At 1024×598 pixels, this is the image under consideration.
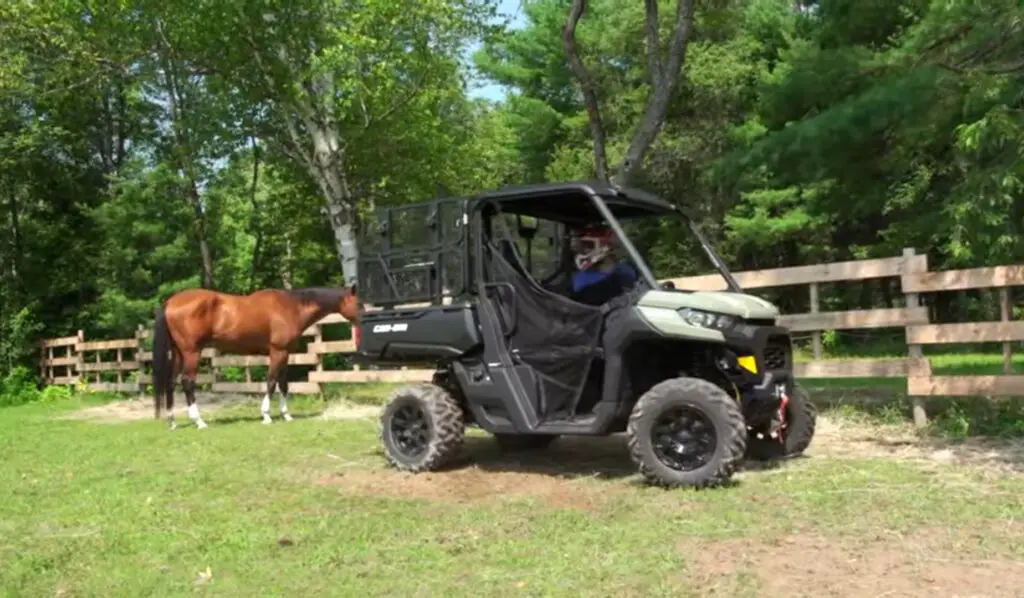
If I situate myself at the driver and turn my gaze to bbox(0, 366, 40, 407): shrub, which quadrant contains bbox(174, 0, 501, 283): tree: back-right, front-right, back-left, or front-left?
front-right

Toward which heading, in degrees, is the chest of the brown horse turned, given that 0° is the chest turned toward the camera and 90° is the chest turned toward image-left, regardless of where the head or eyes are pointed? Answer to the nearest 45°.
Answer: approximately 270°

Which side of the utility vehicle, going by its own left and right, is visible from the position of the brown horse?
back

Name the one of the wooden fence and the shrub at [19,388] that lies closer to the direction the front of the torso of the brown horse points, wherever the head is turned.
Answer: the wooden fence

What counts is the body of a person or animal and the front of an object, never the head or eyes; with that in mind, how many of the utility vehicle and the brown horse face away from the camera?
0

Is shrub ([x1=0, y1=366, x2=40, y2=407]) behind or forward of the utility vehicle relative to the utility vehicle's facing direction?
behind

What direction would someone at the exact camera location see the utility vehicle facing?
facing the viewer and to the right of the viewer

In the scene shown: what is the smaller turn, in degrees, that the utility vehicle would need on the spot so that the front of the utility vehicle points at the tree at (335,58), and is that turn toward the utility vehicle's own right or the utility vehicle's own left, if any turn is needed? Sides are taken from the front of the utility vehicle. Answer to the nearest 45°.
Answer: approximately 180°
